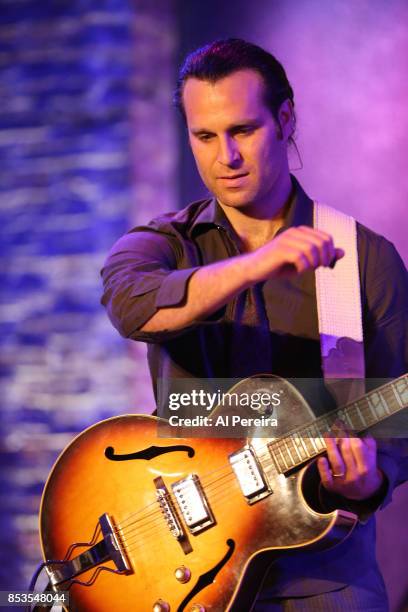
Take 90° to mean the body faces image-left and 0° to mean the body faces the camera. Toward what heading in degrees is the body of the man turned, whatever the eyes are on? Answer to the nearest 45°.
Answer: approximately 0°
